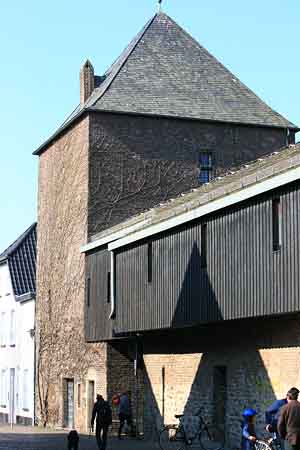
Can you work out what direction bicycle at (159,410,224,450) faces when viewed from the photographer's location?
facing to the right of the viewer

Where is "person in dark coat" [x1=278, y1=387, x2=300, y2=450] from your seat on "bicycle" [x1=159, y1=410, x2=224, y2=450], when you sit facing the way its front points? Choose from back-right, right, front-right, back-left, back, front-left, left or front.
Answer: right

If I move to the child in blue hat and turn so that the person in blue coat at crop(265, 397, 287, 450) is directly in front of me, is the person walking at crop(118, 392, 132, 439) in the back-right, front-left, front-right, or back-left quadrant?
back-left
